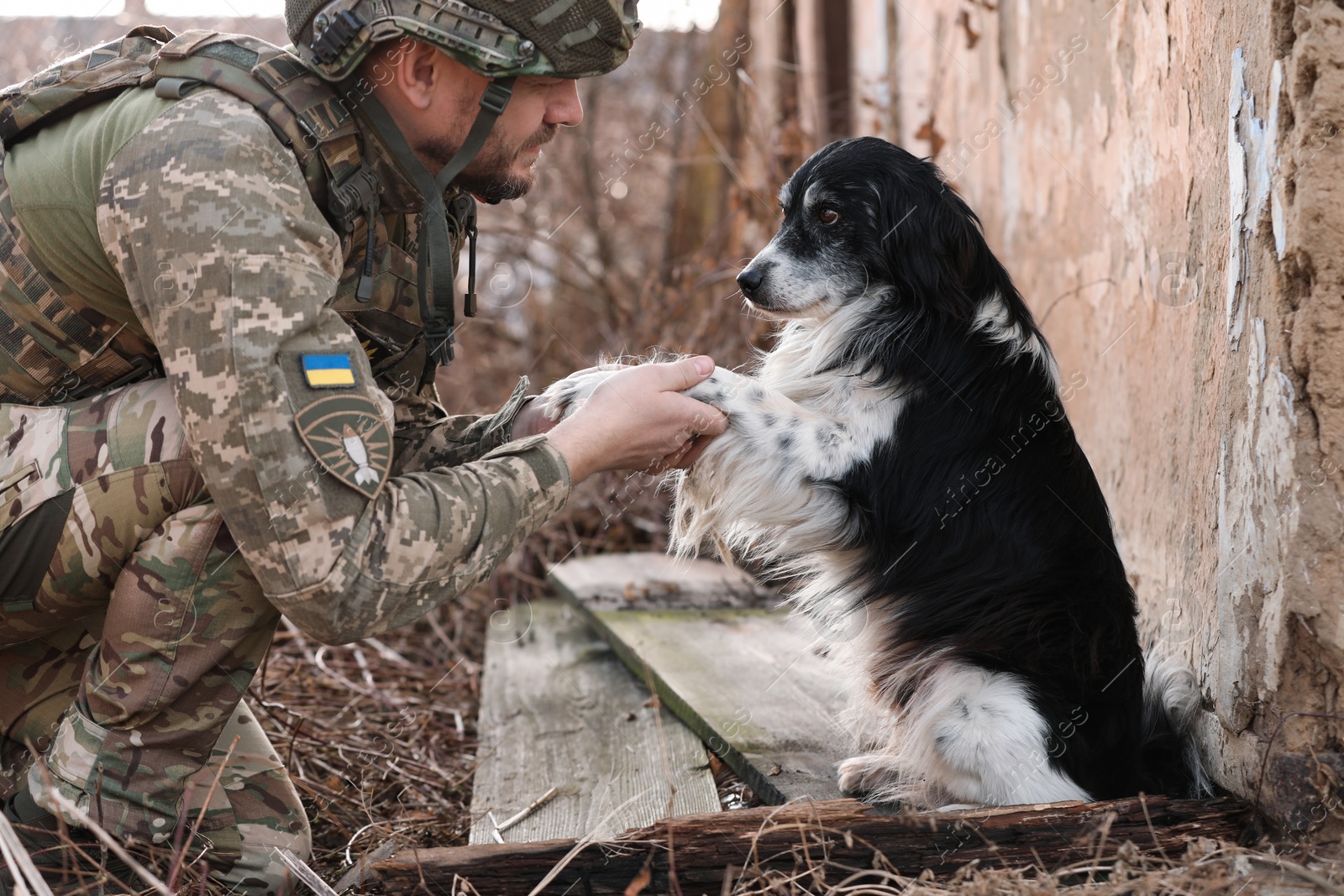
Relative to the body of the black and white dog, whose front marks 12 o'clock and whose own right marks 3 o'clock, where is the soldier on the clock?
The soldier is roughly at 11 o'clock from the black and white dog.

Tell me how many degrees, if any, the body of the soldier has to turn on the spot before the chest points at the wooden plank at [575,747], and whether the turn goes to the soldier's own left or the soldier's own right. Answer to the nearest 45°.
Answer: approximately 45° to the soldier's own left

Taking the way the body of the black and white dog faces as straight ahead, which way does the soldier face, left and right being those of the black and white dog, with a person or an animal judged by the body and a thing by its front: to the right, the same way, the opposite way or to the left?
the opposite way

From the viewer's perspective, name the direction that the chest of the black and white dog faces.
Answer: to the viewer's left

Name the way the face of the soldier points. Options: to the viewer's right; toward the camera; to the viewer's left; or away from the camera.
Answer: to the viewer's right

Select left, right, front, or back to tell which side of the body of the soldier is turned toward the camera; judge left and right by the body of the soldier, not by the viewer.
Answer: right

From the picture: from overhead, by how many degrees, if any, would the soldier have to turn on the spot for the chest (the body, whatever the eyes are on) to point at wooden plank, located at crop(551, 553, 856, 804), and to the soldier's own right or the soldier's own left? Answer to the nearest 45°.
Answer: approximately 45° to the soldier's own left

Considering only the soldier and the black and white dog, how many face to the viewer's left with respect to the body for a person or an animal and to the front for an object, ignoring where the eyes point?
1
